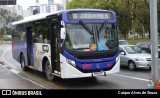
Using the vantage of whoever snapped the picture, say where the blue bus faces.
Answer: facing the viewer and to the right of the viewer

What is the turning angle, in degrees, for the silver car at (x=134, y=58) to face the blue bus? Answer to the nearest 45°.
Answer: approximately 135° to its right

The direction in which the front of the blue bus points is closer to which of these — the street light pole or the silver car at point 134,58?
the street light pole

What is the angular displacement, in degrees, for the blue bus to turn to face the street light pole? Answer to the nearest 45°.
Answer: approximately 45° to its left

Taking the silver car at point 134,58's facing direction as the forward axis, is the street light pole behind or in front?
in front

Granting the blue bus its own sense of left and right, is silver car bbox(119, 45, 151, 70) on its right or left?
on its left

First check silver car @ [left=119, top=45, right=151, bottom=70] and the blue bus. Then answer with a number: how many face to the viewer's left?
0
